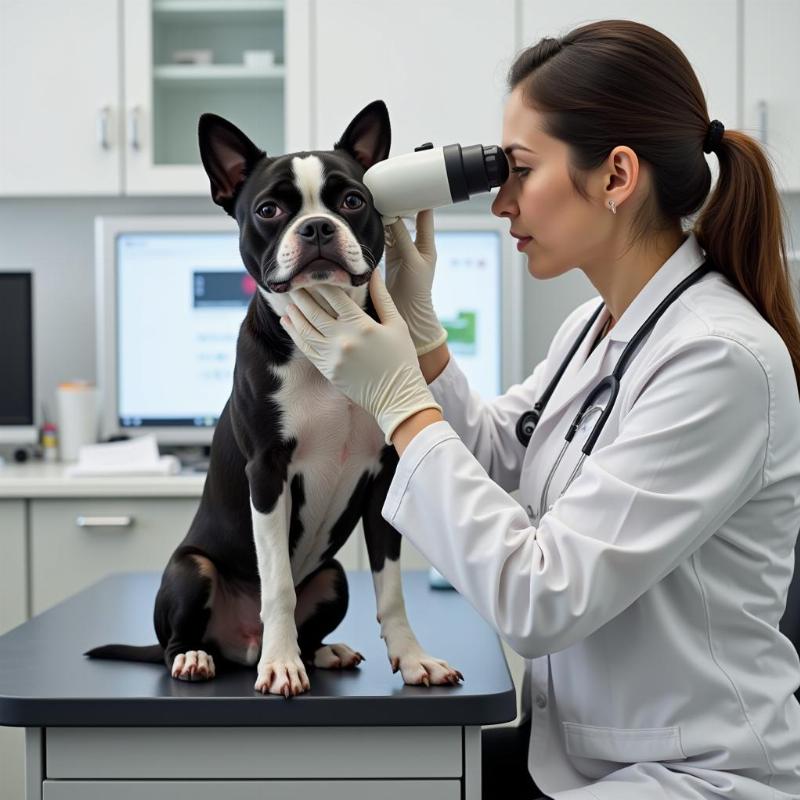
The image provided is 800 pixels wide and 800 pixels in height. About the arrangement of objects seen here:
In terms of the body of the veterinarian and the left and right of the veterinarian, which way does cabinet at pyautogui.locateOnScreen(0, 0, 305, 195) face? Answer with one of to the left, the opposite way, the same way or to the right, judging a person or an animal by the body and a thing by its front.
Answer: to the left

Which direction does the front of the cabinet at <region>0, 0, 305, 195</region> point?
toward the camera

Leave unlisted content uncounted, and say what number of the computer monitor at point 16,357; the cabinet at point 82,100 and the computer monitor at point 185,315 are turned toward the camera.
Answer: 3

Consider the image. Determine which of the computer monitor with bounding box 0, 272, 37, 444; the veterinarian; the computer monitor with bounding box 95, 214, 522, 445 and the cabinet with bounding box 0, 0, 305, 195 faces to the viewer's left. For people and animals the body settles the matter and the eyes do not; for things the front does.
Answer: the veterinarian

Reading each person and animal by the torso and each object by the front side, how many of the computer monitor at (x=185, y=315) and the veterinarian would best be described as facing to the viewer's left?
1

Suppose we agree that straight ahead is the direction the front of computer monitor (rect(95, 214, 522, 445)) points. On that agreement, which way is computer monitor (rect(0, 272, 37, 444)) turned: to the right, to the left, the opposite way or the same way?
the same way

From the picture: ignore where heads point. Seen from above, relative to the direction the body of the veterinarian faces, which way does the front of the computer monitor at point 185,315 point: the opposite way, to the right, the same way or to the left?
to the left

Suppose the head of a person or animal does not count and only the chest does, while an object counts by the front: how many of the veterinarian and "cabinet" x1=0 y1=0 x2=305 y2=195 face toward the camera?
1

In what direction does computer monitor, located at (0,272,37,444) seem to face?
toward the camera

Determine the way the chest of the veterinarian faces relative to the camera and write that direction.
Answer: to the viewer's left

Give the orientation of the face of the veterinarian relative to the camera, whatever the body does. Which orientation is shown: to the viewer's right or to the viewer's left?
to the viewer's left

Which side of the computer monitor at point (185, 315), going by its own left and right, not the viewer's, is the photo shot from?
front
